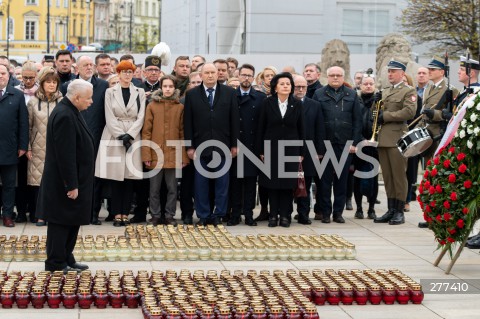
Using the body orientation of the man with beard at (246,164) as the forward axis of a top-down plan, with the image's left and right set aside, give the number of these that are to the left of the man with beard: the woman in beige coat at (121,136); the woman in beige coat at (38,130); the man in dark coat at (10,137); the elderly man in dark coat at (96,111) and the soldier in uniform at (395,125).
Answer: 1

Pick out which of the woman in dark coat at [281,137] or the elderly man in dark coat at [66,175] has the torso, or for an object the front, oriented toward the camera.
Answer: the woman in dark coat

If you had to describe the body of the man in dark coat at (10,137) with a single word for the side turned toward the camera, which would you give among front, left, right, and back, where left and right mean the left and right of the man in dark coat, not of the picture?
front

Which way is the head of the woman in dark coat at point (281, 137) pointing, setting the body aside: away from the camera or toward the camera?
toward the camera

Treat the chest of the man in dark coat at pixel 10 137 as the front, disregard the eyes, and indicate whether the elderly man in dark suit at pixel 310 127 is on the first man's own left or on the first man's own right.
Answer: on the first man's own left

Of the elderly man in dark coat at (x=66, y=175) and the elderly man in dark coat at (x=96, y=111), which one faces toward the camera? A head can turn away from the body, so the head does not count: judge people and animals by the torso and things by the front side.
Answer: the elderly man in dark coat at (x=96, y=111)

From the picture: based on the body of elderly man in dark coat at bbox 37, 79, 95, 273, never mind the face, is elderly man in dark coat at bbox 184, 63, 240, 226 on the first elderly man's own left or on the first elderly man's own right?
on the first elderly man's own left

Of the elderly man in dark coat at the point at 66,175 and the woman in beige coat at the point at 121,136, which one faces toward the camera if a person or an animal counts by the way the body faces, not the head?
the woman in beige coat

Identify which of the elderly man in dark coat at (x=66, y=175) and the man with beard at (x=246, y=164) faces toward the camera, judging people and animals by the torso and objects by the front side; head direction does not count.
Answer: the man with beard

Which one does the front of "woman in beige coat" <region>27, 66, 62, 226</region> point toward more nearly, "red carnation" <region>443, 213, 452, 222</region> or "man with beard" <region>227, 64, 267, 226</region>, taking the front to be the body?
the red carnation

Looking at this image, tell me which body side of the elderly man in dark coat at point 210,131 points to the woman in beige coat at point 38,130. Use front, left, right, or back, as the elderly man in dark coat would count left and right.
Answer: right

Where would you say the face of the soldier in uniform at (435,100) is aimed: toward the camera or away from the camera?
toward the camera

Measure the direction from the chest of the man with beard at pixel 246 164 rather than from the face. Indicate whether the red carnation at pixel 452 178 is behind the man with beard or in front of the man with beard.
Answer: in front

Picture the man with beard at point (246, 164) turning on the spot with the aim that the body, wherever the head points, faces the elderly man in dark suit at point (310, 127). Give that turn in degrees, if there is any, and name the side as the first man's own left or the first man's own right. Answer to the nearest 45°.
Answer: approximately 90° to the first man's own left

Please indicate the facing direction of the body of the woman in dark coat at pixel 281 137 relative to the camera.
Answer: toward the camera

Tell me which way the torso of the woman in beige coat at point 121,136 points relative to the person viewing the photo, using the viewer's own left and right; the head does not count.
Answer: facing the viewer

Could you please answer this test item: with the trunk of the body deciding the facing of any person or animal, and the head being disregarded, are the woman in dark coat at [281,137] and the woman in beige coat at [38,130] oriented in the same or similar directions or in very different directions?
same or similar directions
